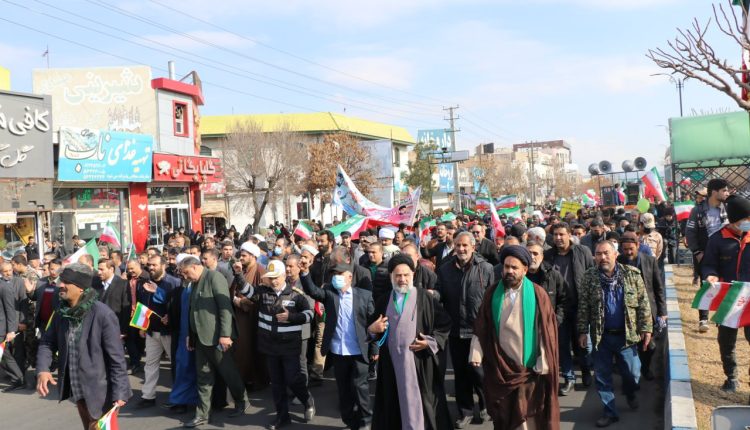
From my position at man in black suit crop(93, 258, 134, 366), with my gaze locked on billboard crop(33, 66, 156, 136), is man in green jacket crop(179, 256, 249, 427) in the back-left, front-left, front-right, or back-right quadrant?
back-right

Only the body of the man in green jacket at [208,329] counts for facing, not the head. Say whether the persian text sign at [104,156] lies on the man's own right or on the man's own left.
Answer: on the man's own right

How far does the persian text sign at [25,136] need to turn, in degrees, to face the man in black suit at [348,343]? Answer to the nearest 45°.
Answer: approximately 45° to its right

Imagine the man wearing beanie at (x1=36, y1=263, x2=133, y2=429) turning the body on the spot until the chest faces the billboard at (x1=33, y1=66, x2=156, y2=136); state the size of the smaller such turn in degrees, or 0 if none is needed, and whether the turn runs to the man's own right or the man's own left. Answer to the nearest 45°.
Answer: approximately 135° to the man's own right

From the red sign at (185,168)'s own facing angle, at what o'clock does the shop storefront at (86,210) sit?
The shop storefront is roughly at 3 o'clock from the red sign.

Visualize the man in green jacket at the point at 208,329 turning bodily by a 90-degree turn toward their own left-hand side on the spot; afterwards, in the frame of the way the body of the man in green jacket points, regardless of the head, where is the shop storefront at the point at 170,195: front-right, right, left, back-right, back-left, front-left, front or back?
back-left

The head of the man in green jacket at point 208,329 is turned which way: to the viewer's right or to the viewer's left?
to the viewer's left

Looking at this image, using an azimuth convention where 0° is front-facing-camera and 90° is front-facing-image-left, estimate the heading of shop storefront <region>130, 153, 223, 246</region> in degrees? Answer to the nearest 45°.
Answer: approximately 315°

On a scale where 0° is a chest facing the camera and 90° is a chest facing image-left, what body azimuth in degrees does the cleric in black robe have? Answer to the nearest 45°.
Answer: approximately 0°
